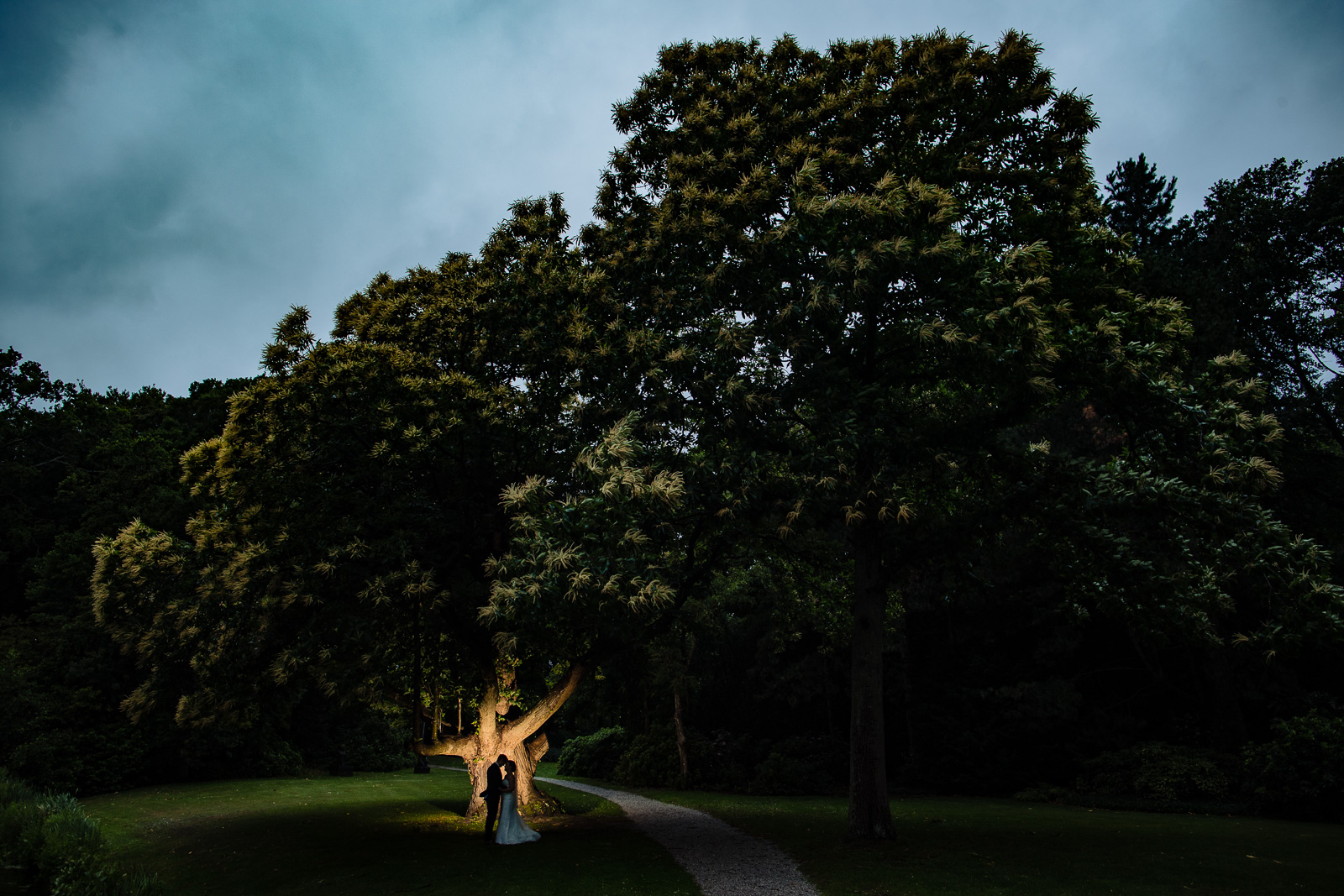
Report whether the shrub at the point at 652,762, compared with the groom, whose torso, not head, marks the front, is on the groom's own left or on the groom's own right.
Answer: on the groom's own left

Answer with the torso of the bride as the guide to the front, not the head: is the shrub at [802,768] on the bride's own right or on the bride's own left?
on the bride's own right

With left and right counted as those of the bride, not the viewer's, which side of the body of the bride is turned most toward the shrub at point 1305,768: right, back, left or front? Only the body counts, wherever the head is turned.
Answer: back

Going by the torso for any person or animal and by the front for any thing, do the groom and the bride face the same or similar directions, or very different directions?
very different directions

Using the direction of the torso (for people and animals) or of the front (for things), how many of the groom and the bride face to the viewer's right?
1

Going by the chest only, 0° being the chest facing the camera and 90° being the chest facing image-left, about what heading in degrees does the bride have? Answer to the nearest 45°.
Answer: approximately 90°

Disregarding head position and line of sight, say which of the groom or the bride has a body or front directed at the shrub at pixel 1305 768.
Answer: the groom

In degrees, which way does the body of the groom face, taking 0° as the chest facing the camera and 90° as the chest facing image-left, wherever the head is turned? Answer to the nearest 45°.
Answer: approximately 270°
